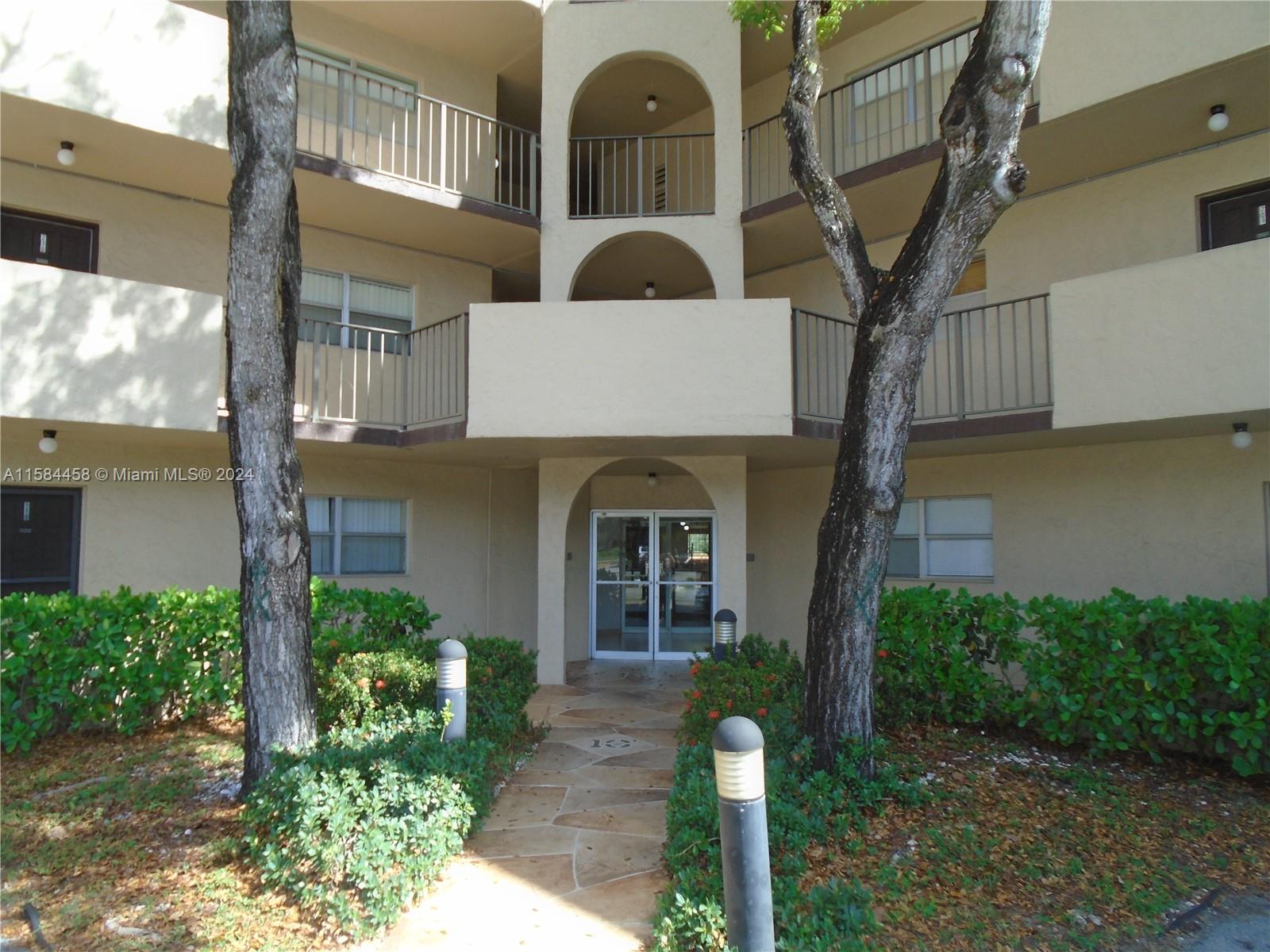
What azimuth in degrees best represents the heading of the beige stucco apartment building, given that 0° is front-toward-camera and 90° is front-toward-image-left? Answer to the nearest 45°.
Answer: approximately 0°

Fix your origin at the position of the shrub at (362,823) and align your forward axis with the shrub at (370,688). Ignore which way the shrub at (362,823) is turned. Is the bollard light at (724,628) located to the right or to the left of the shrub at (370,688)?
right

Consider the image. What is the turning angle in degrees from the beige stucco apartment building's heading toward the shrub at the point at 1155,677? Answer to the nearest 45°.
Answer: approximately 45° to its left

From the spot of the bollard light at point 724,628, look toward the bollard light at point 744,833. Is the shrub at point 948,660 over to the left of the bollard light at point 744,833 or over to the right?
left

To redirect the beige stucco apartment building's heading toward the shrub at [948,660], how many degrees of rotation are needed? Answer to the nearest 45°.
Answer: approximately 45° to its left
